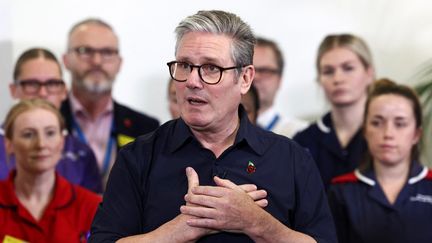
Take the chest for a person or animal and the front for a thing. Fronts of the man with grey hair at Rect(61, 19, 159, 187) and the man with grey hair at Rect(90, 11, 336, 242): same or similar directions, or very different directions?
same or similar directions

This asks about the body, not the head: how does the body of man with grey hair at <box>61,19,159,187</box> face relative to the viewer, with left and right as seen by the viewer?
facing the viewer

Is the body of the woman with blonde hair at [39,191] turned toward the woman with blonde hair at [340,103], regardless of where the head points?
no

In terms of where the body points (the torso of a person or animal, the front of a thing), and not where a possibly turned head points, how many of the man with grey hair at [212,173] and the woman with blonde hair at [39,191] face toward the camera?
2

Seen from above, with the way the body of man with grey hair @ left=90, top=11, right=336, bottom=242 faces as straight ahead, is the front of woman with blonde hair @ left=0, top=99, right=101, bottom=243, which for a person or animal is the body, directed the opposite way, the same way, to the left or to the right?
the same way

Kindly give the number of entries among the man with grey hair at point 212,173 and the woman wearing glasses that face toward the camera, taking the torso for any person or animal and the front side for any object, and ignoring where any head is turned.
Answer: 2

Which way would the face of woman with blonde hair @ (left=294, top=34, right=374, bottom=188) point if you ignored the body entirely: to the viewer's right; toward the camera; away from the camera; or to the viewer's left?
toward the camera

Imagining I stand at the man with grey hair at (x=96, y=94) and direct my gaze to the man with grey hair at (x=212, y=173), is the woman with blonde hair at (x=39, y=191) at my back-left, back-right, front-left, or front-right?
front-right

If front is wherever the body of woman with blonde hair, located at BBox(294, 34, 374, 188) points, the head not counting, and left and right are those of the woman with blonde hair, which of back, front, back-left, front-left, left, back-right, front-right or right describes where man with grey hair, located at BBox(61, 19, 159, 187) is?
front-right

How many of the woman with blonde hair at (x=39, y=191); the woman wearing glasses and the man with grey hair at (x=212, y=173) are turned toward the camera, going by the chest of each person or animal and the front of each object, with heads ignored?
3

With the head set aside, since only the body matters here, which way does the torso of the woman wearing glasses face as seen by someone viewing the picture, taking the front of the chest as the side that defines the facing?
toward the camera

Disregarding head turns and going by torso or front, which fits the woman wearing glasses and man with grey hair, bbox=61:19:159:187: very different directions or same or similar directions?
same or similar directions

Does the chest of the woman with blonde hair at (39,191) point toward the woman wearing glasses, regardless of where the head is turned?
no
